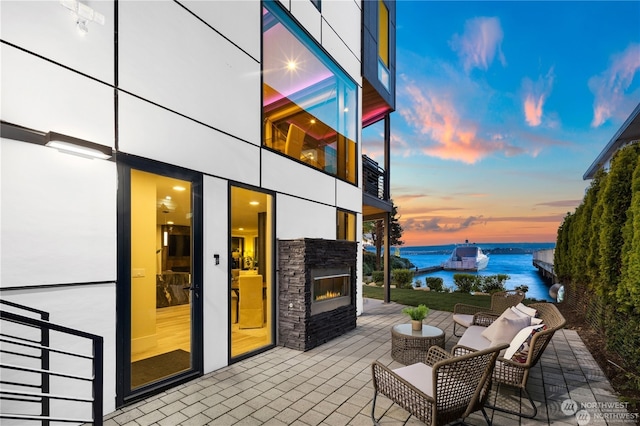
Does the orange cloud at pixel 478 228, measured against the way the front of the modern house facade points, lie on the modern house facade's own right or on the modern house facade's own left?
on the modern house facade's own left

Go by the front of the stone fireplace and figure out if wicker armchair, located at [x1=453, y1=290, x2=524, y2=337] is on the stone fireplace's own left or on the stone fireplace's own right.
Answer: on the stone fireplace's own left

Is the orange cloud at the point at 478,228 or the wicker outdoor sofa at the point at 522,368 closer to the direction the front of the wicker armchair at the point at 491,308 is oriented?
the wicker outdoor sofa

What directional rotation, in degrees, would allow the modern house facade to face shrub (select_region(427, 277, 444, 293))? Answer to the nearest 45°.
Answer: approximately 90° to its left

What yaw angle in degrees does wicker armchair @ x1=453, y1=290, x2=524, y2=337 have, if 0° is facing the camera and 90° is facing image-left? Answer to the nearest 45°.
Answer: approximately 45°
